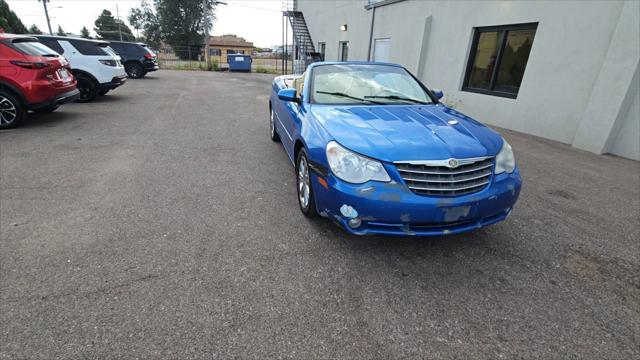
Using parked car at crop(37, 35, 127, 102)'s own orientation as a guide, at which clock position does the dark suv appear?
The dark suv is roughly at 2 o'clock from the parked car.

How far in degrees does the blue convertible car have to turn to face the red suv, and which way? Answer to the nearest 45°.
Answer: approximately 135° to its right

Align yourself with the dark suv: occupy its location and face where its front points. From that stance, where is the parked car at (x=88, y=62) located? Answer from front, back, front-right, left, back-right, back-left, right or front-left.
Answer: back-left

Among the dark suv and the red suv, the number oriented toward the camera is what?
0

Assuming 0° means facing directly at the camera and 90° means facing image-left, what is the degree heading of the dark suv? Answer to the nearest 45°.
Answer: approximately 135°

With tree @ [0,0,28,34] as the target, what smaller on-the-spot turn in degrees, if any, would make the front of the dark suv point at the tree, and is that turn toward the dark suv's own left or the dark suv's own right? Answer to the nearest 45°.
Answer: approximately 45° to the dark suv's own right

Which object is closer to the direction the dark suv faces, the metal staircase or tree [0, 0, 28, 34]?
the tree

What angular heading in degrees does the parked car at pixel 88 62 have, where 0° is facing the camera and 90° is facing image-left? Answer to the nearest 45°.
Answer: approximately 135°

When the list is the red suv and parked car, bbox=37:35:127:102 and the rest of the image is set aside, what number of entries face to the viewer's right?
0

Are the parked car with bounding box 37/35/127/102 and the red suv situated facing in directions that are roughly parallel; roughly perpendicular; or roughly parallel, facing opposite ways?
roughly parallel

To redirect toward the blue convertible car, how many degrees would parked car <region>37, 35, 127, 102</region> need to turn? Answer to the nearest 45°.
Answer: approximately 135° to its left

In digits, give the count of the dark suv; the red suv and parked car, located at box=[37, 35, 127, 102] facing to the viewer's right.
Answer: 0

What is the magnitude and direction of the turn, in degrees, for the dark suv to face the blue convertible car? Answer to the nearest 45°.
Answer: approximately 135° to its left
